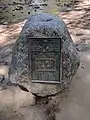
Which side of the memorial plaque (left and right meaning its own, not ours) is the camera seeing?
front
